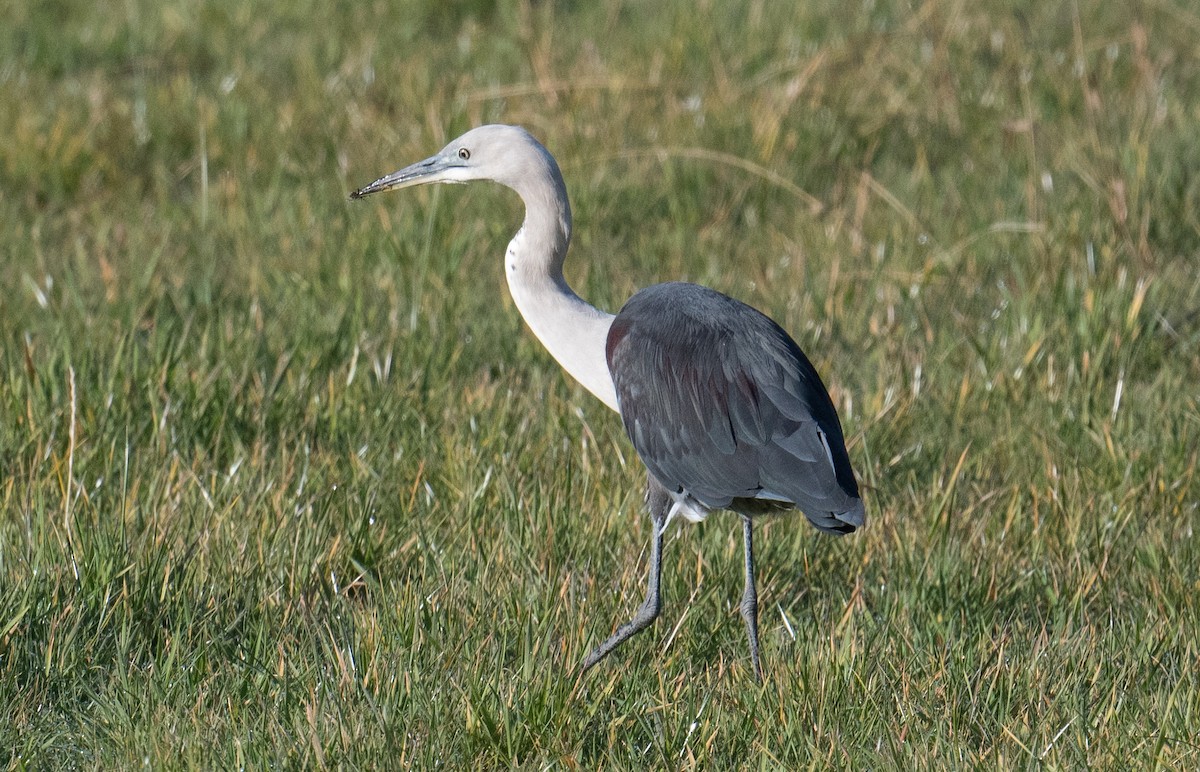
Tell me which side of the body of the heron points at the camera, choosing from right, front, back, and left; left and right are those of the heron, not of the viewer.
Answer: left
